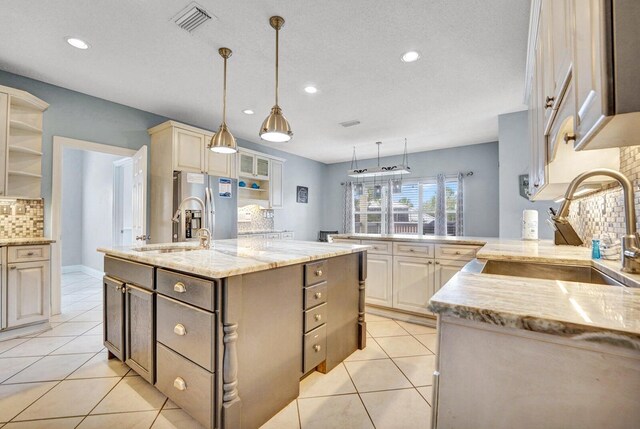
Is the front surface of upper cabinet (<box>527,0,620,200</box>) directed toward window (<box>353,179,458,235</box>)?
no

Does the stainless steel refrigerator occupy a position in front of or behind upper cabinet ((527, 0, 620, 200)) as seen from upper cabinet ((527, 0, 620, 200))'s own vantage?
in front

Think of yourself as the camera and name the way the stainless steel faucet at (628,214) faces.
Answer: facing to the left of the viewer

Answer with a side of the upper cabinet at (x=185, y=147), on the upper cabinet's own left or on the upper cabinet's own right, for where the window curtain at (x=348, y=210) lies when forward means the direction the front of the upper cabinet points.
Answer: on the upper cabinet's own left

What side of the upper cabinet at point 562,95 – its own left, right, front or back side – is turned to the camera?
left

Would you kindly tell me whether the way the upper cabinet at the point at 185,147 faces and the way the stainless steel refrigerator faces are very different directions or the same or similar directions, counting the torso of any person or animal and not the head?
same or similar directions

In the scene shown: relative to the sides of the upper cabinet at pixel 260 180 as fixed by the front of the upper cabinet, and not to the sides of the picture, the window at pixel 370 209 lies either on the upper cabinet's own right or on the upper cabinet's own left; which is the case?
on the upper cabinet's own left

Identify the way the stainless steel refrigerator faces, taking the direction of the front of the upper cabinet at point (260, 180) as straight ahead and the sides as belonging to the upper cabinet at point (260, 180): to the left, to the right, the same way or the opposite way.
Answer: the same way

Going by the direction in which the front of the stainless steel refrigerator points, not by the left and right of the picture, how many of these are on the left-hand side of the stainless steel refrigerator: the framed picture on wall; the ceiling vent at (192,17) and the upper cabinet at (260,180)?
2

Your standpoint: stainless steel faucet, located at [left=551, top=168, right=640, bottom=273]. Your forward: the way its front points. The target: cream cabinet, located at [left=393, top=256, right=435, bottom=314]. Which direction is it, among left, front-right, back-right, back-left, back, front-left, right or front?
front-right

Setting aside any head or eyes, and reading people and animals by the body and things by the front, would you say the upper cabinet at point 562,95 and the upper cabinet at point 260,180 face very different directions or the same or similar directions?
very different directions

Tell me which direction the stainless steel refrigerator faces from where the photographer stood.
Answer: facing the viewer and to the right of the viewer

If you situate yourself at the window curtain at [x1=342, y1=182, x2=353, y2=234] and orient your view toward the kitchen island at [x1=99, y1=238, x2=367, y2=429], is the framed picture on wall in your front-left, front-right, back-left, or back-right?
front-right

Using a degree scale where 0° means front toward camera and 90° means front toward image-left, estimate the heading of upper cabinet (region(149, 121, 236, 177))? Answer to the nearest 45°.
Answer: approximately 315°

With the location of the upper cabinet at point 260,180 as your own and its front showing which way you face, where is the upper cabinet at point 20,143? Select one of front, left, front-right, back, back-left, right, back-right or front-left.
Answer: right

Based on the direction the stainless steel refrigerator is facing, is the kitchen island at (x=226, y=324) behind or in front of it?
in front
